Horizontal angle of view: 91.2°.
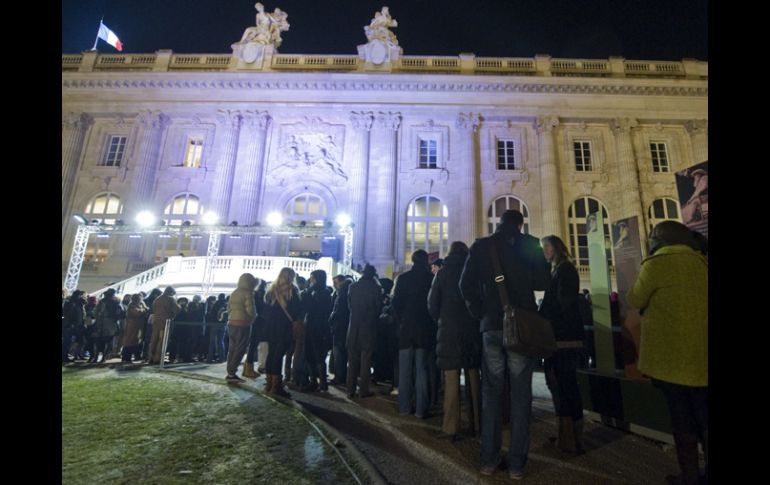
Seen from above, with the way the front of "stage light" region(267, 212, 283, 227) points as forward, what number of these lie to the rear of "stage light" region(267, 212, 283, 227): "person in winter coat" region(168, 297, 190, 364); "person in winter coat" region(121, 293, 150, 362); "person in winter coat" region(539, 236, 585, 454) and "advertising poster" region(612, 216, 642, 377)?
0

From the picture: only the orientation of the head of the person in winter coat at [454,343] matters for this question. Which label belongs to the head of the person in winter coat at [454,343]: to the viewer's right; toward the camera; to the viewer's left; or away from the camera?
away from the camera

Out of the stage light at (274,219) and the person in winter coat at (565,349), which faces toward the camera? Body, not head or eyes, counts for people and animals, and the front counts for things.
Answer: the stage light

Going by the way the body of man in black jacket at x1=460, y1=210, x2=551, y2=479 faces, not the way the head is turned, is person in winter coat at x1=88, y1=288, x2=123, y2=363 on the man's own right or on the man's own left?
on the man's own left

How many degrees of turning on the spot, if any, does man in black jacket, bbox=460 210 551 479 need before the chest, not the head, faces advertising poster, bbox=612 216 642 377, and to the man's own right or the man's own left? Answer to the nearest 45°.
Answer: approximately 45° to the man's own right

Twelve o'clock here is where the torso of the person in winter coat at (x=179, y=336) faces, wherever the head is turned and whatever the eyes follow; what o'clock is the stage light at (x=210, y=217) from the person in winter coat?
The stage light is roughly at 12 o'clock from the person in winter coat.

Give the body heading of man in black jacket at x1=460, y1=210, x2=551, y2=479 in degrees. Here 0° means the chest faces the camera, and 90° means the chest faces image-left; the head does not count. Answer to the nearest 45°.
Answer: approximately 180°

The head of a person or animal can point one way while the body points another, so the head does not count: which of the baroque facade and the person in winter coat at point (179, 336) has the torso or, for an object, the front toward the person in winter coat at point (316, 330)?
the baroque facade

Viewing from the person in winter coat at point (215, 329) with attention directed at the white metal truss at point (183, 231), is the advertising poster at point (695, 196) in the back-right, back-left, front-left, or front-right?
back-right

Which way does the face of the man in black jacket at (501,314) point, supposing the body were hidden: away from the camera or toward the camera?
away from the camera

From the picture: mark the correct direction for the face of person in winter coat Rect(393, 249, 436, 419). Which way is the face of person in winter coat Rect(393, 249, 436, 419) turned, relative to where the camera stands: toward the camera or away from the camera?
away from the camera

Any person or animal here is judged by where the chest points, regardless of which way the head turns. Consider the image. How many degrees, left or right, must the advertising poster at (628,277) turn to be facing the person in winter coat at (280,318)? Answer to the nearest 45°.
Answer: approximately 45° to its right

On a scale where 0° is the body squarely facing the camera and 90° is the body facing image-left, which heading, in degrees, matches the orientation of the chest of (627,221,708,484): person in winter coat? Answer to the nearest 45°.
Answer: approximately 135°

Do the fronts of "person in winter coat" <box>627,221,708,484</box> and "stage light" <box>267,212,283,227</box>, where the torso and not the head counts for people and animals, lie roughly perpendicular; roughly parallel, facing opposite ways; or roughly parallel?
roughly parallel, facing opposite ways

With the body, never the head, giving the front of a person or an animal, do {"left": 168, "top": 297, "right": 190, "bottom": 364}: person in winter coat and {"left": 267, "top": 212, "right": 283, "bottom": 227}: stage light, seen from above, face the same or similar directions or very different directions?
very different directions

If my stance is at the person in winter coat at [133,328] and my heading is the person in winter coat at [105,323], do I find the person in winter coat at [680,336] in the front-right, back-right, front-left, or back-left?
back-left
